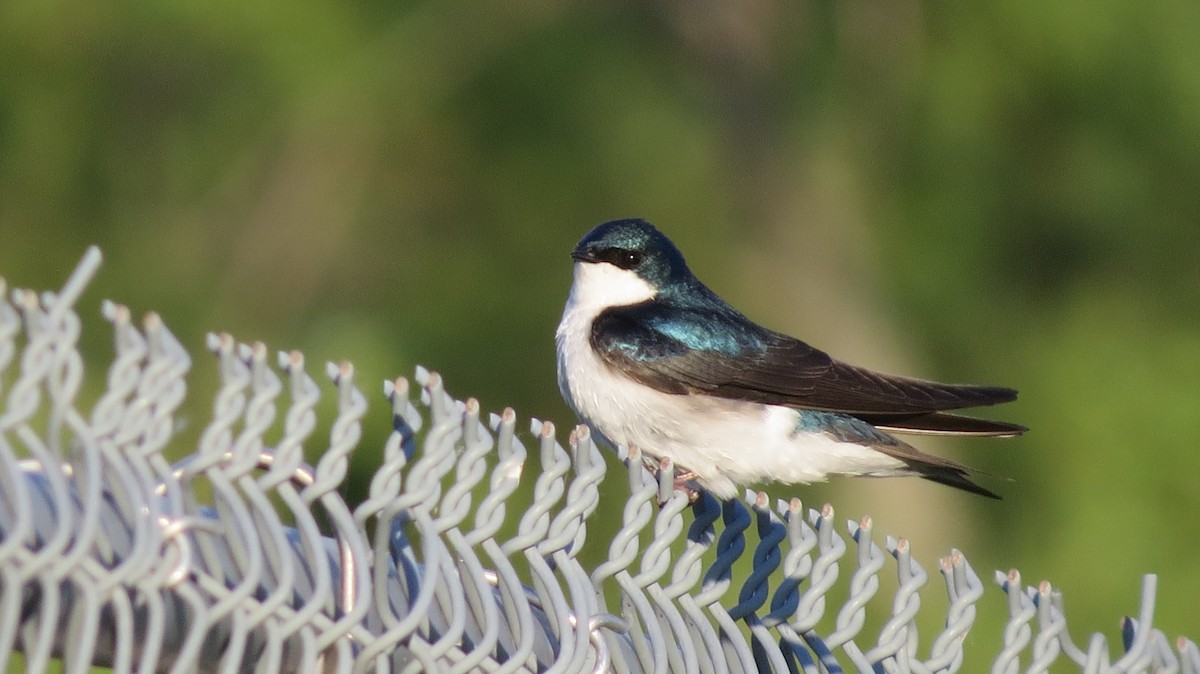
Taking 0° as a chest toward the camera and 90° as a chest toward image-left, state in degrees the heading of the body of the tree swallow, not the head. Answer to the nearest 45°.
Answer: approximately 90°
